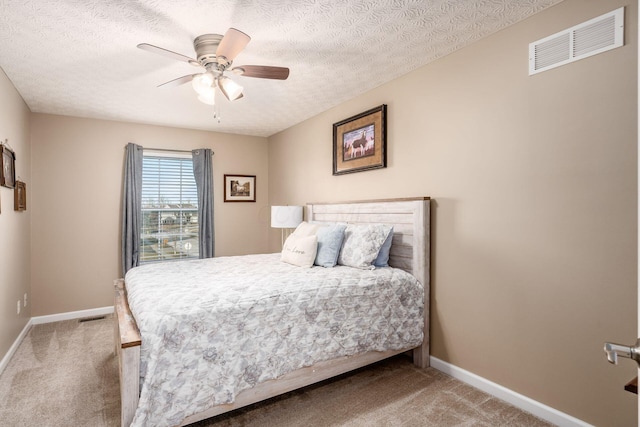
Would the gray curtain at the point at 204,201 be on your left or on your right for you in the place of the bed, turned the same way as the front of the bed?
on your right

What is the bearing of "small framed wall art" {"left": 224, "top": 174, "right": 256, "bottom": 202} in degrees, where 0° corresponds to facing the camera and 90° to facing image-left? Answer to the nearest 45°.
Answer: approximately 0°

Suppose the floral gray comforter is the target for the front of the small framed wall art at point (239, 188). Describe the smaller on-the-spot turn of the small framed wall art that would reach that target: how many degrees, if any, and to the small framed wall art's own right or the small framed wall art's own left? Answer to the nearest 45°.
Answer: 0° — it already faces it

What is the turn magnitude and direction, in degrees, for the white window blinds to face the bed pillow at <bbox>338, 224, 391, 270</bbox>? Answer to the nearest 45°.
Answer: approximately 45° to its left

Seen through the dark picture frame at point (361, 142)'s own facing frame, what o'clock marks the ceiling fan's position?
The ceiling fan is roughly at 12 o'clock from the dark picture frame.

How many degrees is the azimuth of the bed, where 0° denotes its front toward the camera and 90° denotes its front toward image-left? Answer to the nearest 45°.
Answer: approximately 45°
